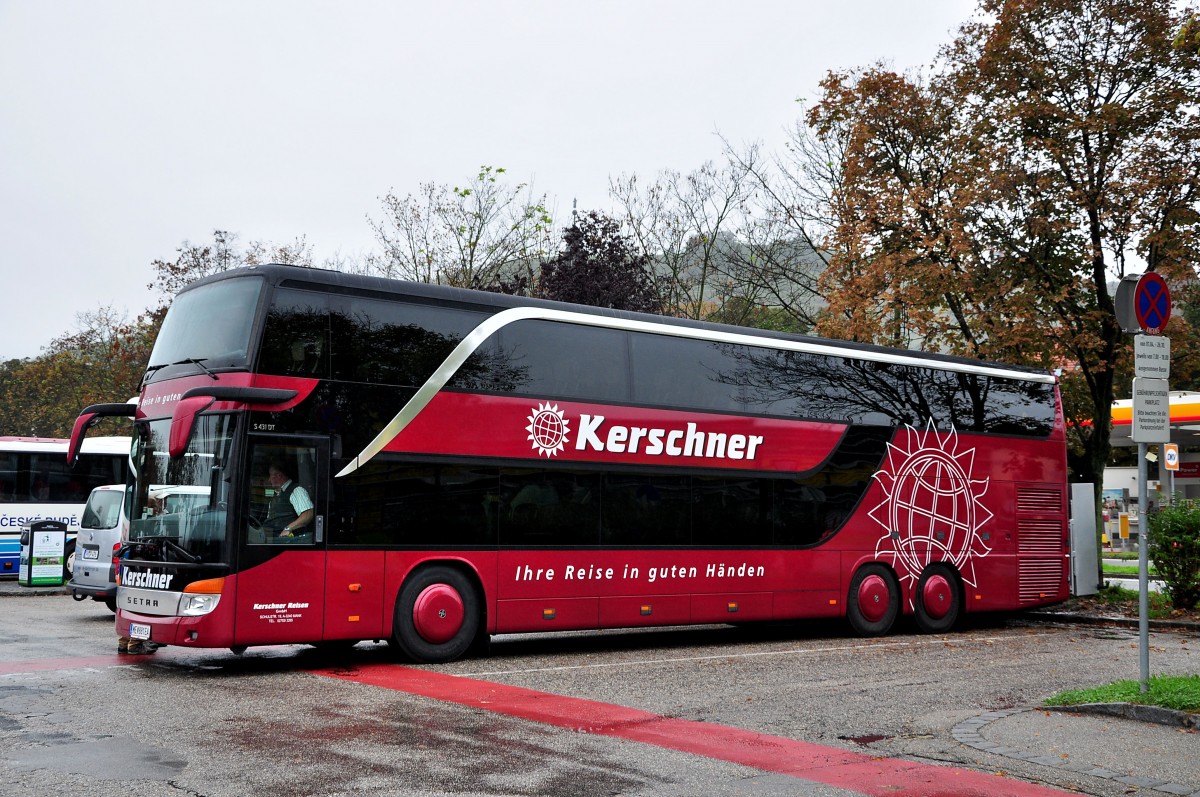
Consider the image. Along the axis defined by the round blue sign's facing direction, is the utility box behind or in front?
behind

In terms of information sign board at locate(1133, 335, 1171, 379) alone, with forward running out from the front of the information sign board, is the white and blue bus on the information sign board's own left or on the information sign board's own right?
on the information sign board's own right

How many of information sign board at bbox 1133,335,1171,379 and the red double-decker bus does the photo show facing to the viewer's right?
0

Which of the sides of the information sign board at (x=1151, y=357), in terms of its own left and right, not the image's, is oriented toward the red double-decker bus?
right

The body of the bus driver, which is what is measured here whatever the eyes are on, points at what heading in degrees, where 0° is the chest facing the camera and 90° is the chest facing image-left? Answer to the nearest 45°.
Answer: approximately 45°

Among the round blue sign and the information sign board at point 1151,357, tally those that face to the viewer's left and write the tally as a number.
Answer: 0

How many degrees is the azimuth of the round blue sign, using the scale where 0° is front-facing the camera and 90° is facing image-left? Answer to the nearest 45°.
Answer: approximately 315°
